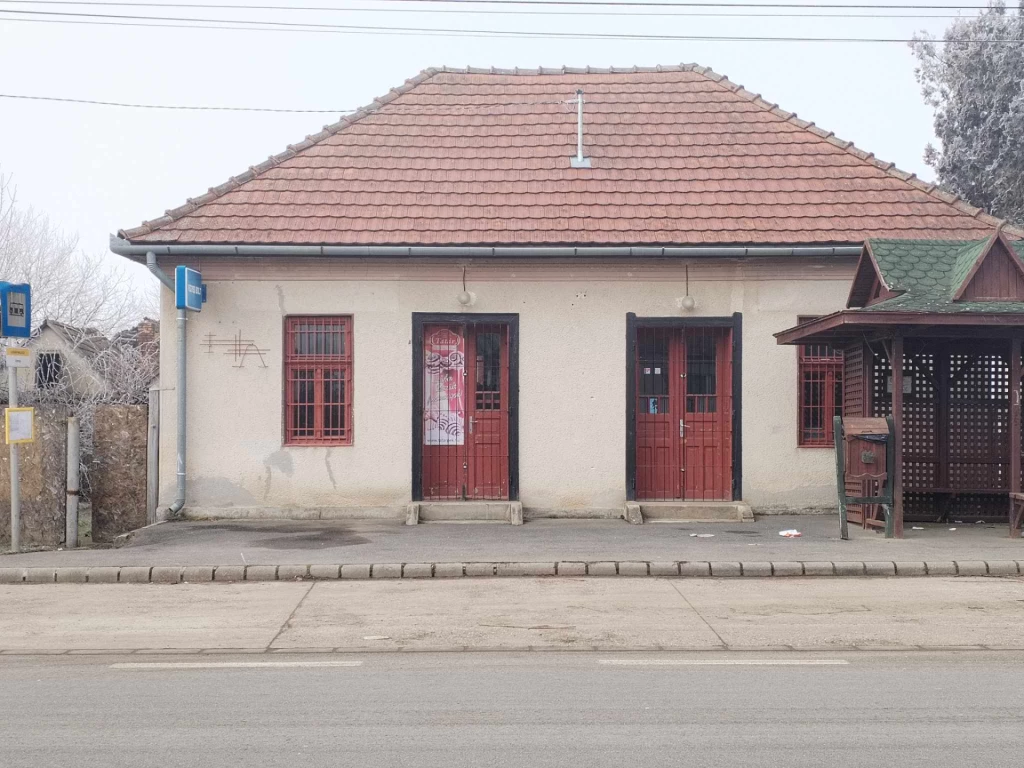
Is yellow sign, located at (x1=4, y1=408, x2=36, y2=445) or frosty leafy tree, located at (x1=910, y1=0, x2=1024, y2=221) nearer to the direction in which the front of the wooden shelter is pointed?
the yellow sign

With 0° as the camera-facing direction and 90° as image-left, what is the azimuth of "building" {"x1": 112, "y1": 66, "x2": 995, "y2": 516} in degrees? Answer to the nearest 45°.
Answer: approximately 0°

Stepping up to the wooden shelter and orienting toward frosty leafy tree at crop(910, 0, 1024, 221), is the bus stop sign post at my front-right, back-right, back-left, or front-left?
back-left

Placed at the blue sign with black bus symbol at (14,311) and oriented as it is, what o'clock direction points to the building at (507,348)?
The building is roughly at 9 o'clock from the blue sign with black bus symbol.

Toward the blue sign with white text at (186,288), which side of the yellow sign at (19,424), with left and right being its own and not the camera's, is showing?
left

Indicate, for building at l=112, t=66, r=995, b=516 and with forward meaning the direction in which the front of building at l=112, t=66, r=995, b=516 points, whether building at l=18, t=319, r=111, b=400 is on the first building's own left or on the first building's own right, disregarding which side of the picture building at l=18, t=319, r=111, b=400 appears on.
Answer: on the first building's own right

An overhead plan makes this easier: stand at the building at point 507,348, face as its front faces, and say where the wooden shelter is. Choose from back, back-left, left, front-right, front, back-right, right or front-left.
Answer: left
